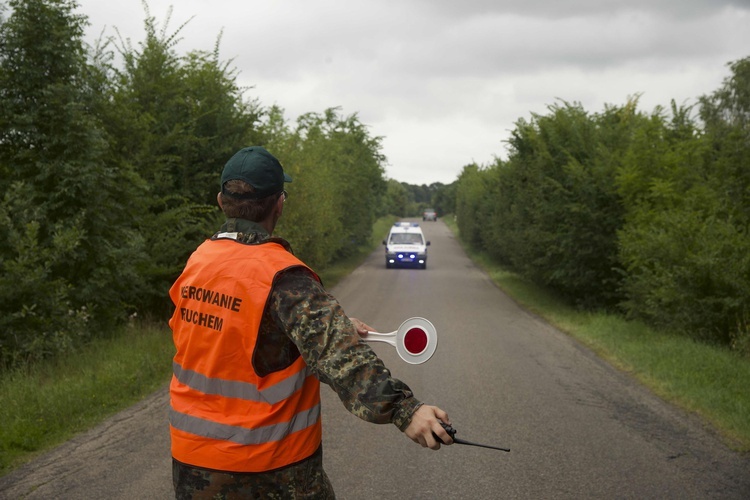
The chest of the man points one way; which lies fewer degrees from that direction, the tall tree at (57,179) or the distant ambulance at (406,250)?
the distant ambulance

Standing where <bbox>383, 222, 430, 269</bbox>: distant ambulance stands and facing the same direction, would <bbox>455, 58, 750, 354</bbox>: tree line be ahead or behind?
ahead

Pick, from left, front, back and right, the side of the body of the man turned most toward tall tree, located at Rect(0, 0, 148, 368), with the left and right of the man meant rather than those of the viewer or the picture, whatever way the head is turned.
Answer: left

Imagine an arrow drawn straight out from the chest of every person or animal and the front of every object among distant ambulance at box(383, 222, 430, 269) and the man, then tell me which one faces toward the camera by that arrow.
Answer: the distant ambulance

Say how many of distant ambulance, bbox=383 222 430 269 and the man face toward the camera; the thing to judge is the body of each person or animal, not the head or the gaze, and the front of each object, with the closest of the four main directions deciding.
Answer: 1

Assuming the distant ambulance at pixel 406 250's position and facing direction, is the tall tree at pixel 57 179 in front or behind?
in front

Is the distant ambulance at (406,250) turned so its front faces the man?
yes

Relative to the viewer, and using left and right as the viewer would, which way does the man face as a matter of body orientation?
facing away from the viewer and to the right of the viewer

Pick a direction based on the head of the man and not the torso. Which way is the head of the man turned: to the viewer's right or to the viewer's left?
to the viewer's right

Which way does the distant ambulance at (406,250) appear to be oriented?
toward the camera

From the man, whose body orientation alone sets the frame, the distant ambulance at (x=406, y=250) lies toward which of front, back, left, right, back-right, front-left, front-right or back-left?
front-left
